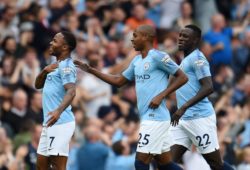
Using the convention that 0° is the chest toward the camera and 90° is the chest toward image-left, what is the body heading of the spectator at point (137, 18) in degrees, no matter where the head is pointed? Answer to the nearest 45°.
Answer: approximately 0°

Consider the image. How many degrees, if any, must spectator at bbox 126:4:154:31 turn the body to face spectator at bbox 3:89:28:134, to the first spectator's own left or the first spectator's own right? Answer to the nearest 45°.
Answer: approximately 45° to the first spectator's own right
